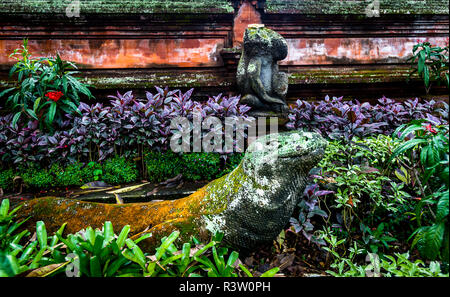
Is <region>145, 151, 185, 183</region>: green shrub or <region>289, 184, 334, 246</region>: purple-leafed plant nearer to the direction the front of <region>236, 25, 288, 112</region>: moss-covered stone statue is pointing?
the purple-leafed plant

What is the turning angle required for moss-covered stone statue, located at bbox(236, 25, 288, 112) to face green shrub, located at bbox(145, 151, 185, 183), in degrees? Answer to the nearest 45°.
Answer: approximately 90° to its right

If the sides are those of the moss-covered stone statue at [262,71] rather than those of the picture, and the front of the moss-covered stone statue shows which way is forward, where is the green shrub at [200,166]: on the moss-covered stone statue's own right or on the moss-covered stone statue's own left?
on the moss-covered stone statue's own right

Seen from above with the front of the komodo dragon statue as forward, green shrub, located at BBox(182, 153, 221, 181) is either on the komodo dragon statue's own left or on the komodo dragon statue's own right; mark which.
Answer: on the komodo dragon statue's own left

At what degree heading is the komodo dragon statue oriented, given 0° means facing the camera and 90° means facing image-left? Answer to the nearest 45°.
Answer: approximately 270°

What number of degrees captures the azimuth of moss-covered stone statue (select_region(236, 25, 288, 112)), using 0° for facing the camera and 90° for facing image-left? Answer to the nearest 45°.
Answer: approximately 315°
